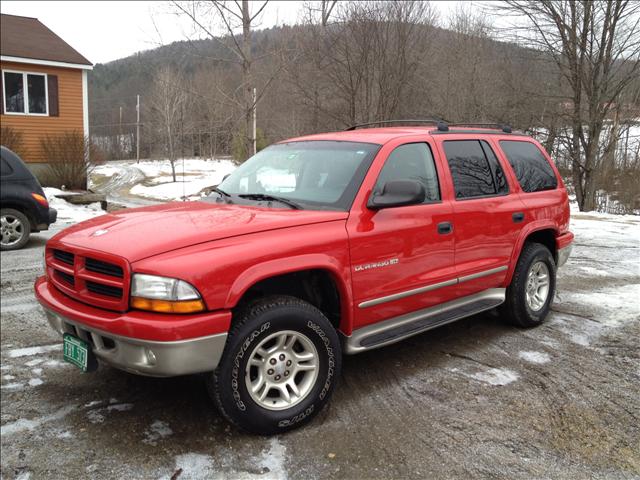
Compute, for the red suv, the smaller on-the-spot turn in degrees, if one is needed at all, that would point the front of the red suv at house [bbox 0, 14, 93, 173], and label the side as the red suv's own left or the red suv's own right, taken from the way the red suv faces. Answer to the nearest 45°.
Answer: approximately 90° to the red suv's own right

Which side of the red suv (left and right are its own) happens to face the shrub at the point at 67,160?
right

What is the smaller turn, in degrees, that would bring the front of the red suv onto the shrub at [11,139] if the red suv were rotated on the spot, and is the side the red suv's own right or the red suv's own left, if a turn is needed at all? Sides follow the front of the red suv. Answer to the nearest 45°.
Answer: approximately 90° to the red suv's own right

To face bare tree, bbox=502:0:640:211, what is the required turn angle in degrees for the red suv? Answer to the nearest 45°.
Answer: approximately 180°

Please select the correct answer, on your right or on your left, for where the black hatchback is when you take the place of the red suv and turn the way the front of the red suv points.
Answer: on your right

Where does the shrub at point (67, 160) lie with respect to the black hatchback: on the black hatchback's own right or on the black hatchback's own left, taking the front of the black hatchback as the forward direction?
on the black hatchback's own right

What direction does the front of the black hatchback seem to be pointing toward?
to the viewer's left
